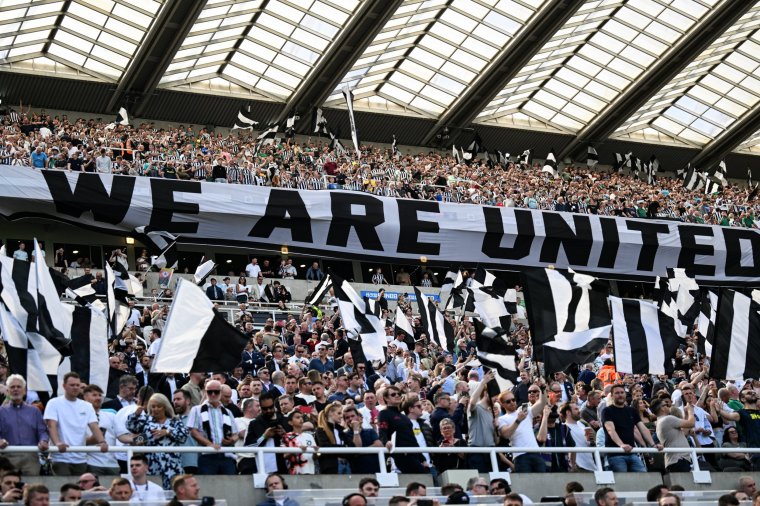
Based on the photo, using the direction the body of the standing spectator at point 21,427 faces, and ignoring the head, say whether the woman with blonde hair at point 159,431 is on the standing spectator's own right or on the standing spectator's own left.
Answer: on the standing spectator's own left

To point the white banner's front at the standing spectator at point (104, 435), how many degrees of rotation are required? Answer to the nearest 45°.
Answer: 0° — it already faces them

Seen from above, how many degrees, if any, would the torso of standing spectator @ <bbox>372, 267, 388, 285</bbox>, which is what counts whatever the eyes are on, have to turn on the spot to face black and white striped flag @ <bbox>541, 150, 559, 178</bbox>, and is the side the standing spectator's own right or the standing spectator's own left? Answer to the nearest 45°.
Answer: approximately 135° to the standing spectator's own left

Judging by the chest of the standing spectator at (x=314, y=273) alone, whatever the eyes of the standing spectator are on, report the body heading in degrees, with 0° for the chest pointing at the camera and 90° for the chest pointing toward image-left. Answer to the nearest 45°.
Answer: approximately 0°

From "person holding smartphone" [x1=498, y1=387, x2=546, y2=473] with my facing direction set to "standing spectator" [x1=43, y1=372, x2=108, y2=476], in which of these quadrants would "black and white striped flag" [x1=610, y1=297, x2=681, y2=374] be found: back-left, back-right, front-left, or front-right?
back-right

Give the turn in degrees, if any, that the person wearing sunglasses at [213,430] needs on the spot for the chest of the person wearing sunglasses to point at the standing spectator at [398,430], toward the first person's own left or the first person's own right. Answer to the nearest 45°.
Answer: approximately 90° to the first person's own left

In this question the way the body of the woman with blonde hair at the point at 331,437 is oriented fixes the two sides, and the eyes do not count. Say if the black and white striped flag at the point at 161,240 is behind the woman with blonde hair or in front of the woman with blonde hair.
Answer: behind

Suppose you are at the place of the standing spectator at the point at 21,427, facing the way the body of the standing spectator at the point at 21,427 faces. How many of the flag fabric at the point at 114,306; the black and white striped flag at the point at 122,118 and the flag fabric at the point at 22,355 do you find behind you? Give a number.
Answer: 3

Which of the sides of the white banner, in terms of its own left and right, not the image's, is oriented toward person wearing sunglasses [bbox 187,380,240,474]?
front

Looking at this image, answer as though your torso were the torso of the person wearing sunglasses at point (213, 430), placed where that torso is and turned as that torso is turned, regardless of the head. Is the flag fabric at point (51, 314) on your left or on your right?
on your right
